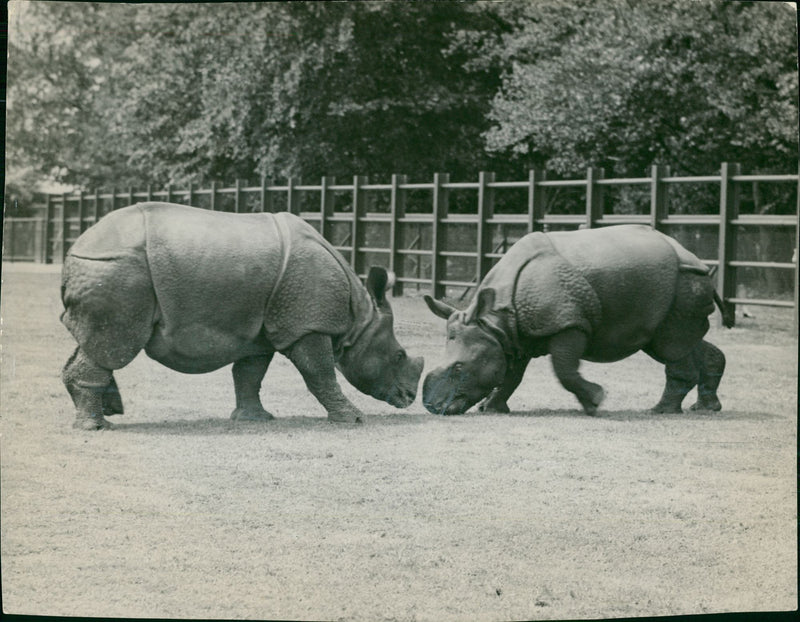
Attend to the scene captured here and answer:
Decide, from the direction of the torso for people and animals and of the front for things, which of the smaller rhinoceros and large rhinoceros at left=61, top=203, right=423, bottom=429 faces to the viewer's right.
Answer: the large rhinoceros

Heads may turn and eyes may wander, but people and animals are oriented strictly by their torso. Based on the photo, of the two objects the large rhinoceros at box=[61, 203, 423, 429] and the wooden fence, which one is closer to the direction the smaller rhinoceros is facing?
the large rhinoceros

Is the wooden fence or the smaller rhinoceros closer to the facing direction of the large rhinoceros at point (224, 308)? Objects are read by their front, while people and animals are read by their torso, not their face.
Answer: the smaller rhinoceros

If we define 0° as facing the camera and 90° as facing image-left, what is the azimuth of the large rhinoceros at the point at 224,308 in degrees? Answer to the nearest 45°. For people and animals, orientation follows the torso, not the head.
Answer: approximately 270°

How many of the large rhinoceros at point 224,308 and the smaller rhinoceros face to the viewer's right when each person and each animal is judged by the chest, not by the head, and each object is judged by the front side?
1

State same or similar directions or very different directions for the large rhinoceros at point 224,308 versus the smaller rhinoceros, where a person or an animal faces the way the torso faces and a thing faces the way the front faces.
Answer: very different directions

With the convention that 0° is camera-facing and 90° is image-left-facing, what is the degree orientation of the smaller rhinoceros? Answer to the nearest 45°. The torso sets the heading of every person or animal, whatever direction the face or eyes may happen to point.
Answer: approximately 90°
